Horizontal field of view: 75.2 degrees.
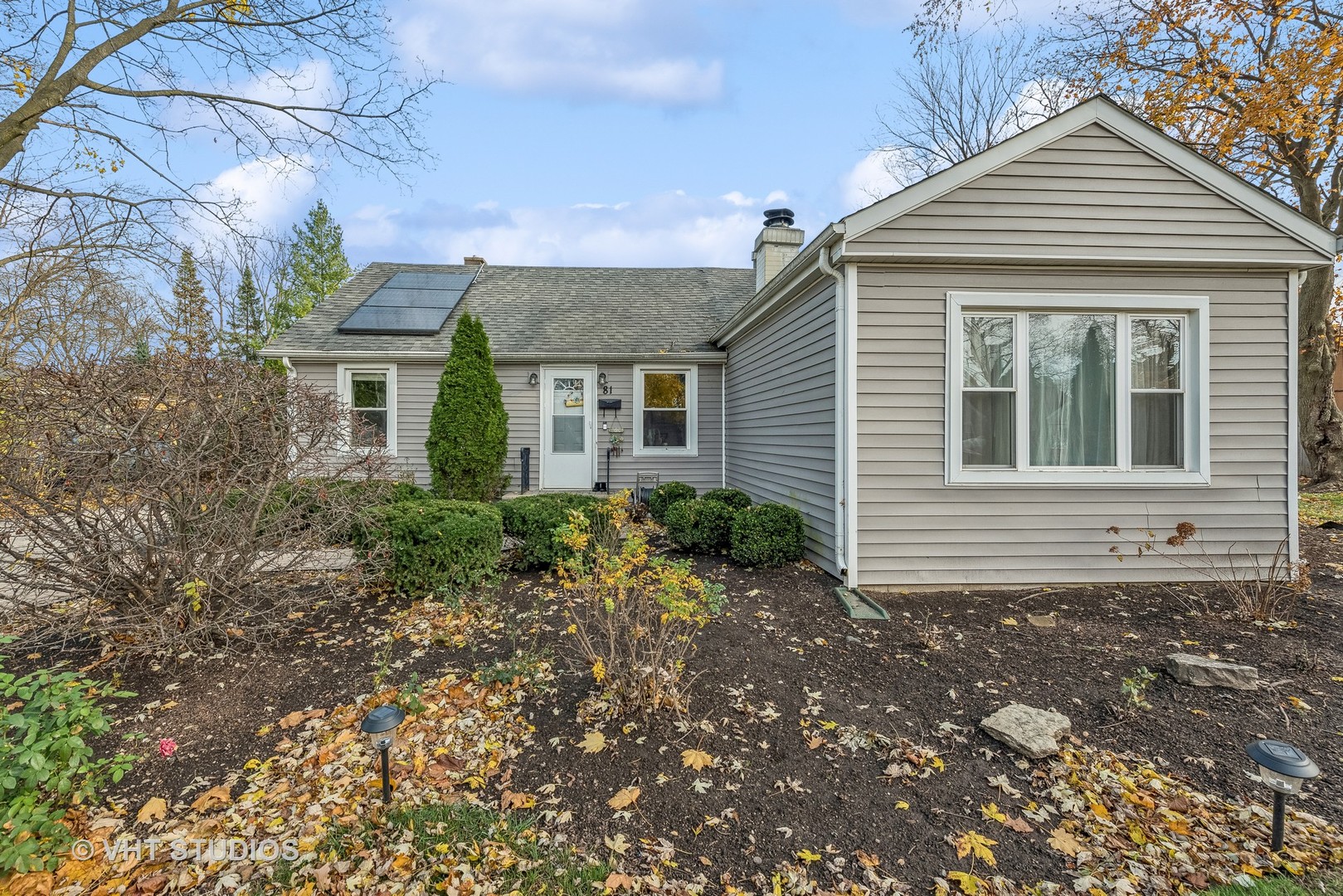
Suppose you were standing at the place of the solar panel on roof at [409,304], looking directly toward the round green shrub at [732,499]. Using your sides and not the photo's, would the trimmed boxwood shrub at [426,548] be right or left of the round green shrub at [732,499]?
right

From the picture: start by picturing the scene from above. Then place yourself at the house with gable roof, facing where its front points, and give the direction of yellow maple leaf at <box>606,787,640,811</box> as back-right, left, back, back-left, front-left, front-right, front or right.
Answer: front-right

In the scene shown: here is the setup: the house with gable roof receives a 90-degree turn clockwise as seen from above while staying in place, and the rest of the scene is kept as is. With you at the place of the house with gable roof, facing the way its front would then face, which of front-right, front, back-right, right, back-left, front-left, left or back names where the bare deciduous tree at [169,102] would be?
front

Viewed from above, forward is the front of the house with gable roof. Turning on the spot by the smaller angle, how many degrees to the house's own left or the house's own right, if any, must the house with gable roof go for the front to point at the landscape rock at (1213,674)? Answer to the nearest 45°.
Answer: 0° — it already faces it

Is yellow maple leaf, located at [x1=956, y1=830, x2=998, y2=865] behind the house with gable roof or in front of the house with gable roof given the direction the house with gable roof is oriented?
in front

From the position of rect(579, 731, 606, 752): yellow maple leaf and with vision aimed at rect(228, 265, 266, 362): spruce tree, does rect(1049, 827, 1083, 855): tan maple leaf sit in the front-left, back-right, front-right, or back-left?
back-right

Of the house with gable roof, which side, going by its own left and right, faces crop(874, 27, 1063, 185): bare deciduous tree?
back

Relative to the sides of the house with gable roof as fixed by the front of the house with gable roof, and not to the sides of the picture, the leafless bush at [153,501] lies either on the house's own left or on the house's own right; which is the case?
on the house's own right

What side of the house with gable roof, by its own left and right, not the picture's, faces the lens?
front

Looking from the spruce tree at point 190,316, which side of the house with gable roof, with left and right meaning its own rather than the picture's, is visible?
right

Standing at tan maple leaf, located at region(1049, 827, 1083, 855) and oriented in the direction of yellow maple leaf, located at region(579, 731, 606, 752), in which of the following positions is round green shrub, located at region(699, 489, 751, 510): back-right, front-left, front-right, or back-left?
front-right

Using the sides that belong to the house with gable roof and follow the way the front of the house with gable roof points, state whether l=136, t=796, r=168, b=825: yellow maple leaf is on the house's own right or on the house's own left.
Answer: on the house's own right

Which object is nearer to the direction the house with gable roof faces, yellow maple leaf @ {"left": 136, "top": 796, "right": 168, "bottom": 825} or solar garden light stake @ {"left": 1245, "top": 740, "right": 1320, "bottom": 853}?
the solar garden light stake

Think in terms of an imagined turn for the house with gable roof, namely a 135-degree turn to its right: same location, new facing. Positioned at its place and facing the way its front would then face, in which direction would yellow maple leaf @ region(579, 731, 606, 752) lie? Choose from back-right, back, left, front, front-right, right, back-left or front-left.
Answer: left

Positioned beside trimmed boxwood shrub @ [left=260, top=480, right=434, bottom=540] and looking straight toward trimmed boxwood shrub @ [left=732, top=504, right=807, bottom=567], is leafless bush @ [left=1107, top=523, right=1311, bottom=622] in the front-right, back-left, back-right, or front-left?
front-right

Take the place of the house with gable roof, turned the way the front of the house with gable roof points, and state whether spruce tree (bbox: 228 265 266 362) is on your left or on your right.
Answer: on your right
